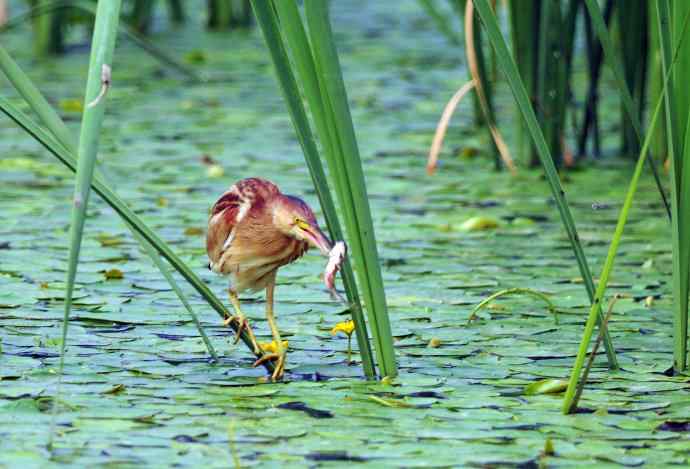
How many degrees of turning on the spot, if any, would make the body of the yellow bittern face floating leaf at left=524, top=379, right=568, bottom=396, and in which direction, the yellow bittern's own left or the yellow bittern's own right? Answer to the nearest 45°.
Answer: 0° — it already faces it

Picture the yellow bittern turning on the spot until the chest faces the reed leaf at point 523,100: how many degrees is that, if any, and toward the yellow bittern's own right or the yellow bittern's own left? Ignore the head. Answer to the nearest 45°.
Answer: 0° — it already faces it

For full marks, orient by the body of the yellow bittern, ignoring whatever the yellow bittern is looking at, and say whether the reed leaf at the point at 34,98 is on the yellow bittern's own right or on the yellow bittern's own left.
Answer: on the yellow bittern's own right

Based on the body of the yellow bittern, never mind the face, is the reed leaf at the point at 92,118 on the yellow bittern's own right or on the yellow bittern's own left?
on the yellow bittern's own right

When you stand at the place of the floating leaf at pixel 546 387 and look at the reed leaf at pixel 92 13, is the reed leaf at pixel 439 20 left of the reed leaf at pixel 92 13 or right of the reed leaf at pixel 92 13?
right

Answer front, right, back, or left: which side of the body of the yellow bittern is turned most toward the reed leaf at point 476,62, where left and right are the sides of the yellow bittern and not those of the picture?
left

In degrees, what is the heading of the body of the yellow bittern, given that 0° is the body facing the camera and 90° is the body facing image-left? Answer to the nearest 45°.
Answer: approximately 315°
